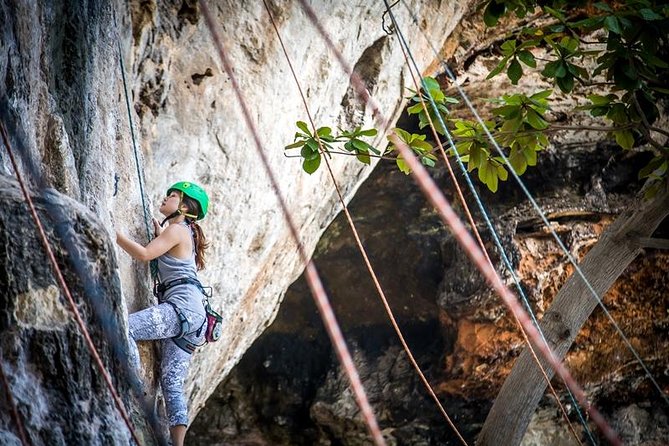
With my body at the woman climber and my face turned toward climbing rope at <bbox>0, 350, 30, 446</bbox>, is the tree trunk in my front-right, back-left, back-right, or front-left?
back-left

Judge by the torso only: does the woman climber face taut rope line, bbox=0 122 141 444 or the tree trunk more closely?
the taut rope line

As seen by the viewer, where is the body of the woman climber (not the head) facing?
to the viewer's left

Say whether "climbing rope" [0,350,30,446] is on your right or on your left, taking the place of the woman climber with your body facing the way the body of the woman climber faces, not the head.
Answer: on your left

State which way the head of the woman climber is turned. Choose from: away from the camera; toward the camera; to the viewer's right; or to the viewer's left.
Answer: to the viewer's left

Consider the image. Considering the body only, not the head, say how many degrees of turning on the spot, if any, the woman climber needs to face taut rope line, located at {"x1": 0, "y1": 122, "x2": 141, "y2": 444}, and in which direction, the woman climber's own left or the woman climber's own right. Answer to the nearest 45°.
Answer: approximately 90° to the woman climber's own left

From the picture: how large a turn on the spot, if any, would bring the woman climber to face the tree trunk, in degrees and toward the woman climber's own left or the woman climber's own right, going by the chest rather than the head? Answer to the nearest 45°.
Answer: approximately 180°
